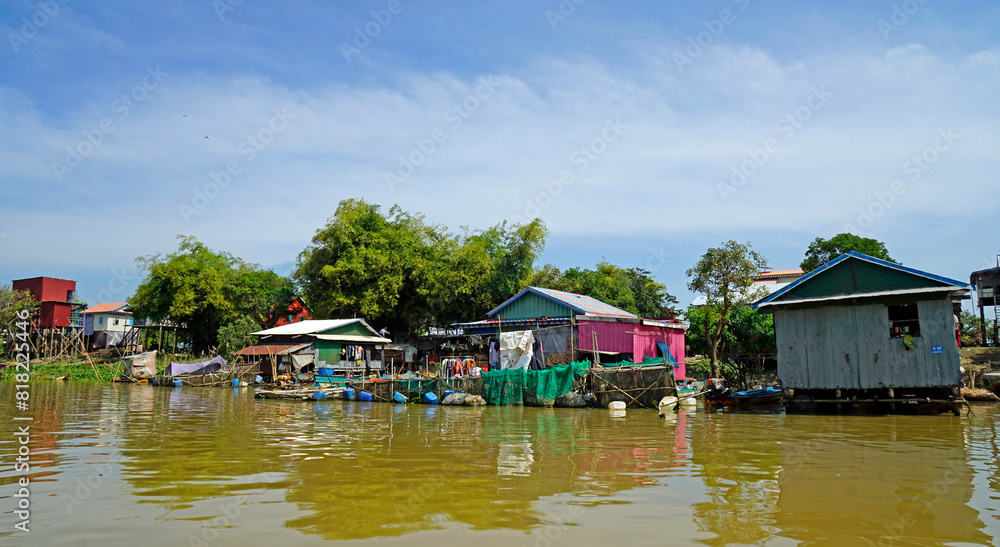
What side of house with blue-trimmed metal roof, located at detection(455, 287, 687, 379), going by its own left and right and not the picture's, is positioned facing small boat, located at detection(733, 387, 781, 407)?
left

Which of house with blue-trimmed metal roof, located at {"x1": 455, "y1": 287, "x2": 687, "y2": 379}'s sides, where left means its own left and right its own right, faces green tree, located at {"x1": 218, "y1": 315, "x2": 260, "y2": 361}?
right

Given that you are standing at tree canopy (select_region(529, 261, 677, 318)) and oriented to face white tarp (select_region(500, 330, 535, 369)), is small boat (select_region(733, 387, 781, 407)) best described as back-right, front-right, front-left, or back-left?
front-left

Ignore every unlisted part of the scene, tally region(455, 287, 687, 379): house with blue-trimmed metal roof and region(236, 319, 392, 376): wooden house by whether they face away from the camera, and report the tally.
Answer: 0

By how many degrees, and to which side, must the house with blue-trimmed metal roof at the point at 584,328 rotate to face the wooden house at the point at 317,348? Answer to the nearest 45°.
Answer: approximately 90° to its right

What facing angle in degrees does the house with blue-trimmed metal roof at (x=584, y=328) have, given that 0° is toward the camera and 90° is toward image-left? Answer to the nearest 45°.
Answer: approximately 45°

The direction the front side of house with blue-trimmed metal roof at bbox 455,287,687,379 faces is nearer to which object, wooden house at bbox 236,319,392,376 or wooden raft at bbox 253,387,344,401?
the wooden raft

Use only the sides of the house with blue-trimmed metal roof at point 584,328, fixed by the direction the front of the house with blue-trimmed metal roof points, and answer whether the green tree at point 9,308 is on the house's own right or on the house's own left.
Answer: on the house's own right

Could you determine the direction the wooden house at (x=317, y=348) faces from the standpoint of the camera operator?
facing the viewer and to the right of the viewer

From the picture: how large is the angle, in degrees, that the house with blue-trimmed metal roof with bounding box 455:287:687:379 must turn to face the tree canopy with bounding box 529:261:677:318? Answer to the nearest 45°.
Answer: approximately 135° to its right
